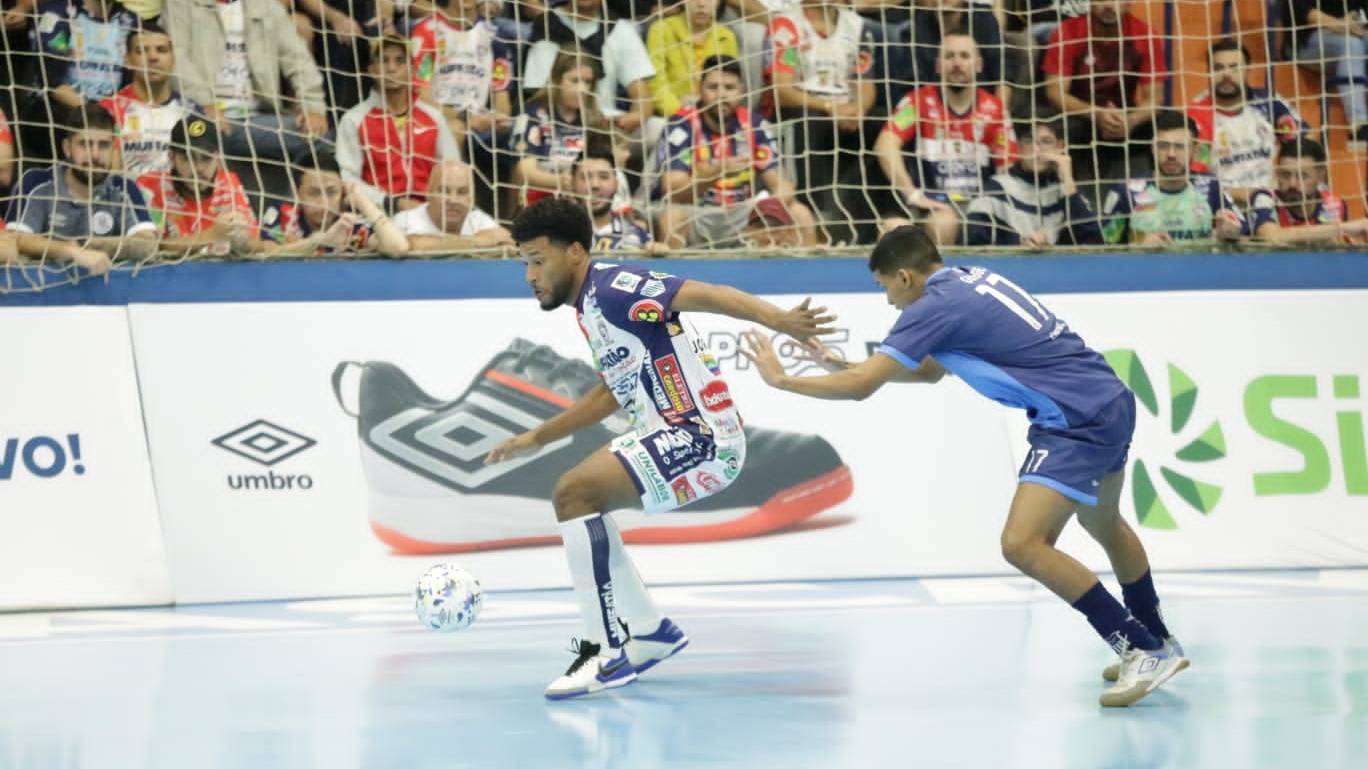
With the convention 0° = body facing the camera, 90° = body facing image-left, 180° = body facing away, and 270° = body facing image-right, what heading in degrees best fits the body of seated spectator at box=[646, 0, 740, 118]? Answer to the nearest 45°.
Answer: approximately 0°

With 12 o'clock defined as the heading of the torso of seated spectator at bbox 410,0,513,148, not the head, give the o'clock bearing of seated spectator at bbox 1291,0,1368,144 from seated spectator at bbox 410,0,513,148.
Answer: seated spectator at bbox 1291,0,1368,144 is roughly at 9 o'clock from seated spectator at bbox 410,0,513,148.

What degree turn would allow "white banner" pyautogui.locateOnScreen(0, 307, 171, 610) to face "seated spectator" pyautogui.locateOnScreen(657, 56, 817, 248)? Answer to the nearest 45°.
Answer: approximately 90° to its left

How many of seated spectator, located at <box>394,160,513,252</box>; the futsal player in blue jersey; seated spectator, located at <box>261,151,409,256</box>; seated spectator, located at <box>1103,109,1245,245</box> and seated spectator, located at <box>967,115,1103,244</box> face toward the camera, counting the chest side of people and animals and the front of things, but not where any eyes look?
4

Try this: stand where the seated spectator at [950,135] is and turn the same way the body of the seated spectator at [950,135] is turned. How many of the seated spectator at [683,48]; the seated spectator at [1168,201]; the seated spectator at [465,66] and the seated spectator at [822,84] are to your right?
3

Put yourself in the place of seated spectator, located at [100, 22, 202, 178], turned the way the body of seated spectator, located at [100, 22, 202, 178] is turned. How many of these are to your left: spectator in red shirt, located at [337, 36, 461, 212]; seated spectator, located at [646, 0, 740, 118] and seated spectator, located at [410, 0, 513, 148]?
3

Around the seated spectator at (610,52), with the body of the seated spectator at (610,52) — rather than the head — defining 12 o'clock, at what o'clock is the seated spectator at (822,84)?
the seated spectator at (822,84) is roughly at 9 o'clock from the seated spectator at (610,52).

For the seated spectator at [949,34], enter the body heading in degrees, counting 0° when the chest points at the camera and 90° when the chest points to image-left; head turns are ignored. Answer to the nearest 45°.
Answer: approximately 0°

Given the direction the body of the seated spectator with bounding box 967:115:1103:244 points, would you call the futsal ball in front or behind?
in front
